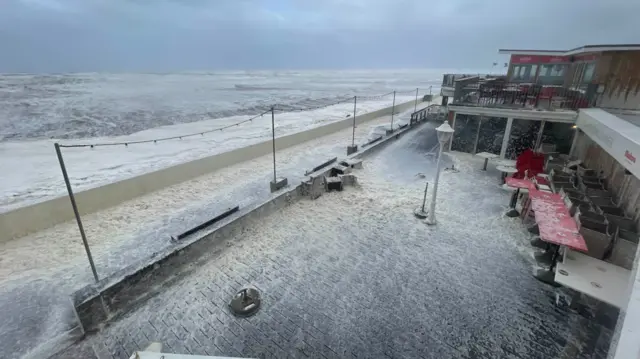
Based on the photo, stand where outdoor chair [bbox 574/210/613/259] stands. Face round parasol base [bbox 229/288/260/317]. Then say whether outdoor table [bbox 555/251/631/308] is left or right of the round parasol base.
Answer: left
